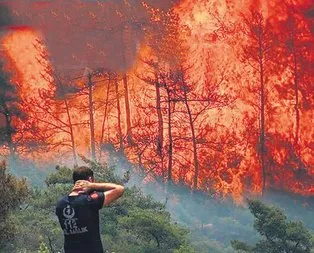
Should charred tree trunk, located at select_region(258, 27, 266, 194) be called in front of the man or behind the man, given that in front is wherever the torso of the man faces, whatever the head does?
in front

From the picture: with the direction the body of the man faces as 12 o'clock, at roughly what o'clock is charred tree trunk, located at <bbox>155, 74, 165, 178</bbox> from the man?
The charred tree trunk is roughly at 11 o'clock from the man.

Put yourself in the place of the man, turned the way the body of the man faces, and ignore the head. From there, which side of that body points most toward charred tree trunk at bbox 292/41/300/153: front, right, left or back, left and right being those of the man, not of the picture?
front

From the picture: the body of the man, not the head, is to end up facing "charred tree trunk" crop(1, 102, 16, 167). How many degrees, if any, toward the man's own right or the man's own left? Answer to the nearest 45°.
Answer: approximately 45° to the man's own left

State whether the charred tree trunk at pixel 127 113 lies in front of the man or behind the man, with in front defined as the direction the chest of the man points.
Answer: in front

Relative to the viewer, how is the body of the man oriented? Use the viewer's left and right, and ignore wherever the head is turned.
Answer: facing away from the viewer and to the right of the viewer

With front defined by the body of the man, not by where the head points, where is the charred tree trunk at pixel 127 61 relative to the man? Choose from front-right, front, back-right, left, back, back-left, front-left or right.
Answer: front-left
